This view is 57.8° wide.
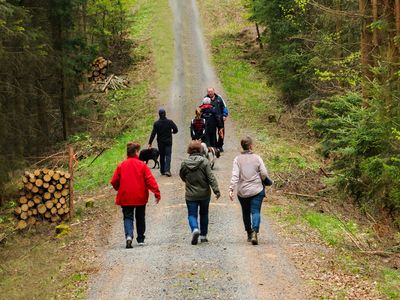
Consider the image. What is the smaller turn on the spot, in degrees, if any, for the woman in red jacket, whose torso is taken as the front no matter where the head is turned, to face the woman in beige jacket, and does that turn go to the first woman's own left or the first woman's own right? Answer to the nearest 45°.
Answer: approximately 90° to the first woman's own right

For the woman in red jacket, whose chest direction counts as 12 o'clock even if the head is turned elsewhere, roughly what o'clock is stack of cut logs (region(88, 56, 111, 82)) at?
The stack of cut logs is roughly at 12 o'clock from the woman in red jacket.

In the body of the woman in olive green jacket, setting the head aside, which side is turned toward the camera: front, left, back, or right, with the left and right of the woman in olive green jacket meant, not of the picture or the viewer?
back

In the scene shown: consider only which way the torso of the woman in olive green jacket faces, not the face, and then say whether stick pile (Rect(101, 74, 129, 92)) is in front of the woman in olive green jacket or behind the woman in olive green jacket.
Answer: in front

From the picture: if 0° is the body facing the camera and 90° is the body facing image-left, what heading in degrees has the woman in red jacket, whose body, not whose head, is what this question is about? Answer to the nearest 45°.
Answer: approximately 180°

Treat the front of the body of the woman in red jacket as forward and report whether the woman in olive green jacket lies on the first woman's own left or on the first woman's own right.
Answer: on the first woman's own right

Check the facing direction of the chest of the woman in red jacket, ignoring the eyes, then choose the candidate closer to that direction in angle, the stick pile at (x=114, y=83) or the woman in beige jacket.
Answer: the stick pile

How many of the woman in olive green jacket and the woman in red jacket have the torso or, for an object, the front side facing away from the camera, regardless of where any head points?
2

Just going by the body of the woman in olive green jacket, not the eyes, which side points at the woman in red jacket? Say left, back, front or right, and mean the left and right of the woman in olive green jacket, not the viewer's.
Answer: left

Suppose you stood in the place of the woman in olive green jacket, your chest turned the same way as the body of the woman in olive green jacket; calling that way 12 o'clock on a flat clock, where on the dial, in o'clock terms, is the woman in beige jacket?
The woman in beige jacket is roughly at 3 o'clock from the woman in olive green jacket.

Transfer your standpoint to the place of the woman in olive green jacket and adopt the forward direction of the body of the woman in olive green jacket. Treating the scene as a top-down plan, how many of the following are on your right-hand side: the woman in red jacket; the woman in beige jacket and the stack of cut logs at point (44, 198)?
1

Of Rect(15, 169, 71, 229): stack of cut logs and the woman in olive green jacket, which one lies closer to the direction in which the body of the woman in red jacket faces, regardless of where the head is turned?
the stack of cut logs

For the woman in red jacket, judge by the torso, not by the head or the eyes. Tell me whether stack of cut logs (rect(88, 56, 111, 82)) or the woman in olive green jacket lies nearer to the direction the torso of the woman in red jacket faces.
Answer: the stack of cut logs
